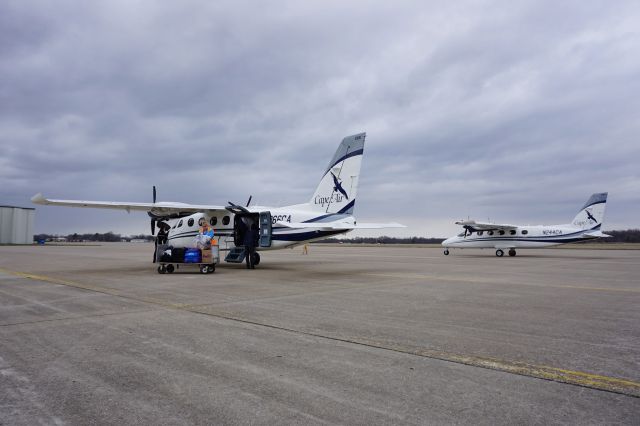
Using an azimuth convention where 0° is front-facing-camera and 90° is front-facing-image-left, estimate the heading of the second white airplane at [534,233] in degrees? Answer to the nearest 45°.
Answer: approximately 90°

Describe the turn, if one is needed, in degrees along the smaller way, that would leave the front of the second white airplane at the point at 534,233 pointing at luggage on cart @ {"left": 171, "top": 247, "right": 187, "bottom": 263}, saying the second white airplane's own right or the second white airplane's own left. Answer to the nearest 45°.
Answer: approximately 45° to the second white airplane's own left

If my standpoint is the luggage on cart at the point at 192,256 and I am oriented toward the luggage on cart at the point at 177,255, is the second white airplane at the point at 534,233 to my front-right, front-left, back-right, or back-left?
back-right

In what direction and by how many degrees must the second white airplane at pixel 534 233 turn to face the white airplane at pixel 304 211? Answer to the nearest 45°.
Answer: approximately 90° to its left

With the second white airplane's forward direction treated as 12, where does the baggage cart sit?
The baggage cart is roughly at 10 o'clock from the second white airplane.

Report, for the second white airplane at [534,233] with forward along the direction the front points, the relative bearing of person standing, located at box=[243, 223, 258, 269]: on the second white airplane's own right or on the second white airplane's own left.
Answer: on the second white airplane's own left

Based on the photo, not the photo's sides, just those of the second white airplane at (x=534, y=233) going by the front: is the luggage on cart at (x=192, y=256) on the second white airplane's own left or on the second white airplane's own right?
on the second white airplane's own left
